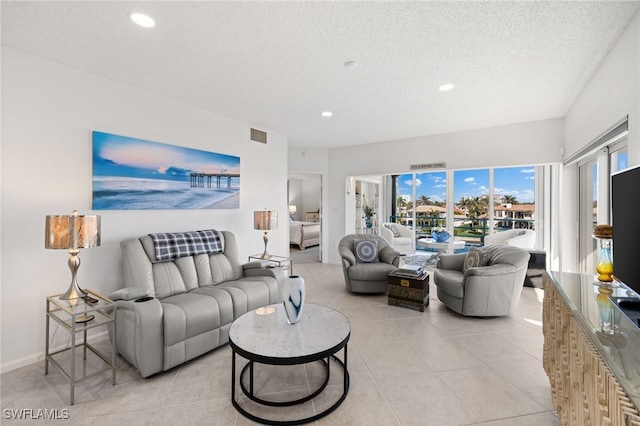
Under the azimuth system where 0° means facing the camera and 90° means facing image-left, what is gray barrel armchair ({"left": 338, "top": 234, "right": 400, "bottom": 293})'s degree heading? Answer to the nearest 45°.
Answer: approximately 0°

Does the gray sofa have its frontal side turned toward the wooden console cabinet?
yes

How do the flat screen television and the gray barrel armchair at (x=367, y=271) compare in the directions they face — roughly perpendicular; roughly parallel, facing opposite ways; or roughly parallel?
roughly perpendicular

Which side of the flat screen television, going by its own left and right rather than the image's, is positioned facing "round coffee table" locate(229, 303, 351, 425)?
front

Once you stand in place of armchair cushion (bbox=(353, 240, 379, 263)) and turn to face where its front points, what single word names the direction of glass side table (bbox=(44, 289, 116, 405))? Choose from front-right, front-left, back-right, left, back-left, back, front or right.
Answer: front-right

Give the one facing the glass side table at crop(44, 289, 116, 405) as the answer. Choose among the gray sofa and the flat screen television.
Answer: the flat screen television

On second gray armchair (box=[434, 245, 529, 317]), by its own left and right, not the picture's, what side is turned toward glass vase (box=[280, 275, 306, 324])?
front

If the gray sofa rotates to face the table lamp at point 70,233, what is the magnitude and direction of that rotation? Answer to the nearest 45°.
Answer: approximately 135° to its right

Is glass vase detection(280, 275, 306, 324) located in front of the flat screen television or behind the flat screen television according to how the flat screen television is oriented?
in front

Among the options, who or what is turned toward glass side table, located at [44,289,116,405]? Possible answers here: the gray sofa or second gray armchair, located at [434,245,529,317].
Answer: the second gray armchair

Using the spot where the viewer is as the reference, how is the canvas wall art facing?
facing the viewer and to the right of the viewer

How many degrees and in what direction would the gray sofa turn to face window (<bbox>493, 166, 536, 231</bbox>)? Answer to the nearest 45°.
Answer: approximately 45° to its left
